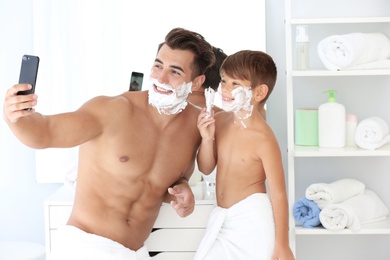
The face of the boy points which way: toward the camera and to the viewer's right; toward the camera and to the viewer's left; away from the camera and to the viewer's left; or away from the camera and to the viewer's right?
toward the camera and to the viewer's left

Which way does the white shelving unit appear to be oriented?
toward the camera

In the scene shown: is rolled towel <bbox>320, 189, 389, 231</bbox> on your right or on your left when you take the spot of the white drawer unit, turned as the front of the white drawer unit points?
on your left

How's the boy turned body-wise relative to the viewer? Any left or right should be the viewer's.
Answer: facing the viewer and to the left of the viewer

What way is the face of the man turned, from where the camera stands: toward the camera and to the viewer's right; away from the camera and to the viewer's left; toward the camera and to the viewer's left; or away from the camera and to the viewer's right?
toward the camera and to the viewer's left

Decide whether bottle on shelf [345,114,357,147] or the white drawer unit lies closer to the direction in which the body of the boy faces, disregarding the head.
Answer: the white drawer unit

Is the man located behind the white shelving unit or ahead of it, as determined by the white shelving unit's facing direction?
ahead

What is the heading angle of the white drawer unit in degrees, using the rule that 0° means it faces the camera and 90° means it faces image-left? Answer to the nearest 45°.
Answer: approximately 0°
